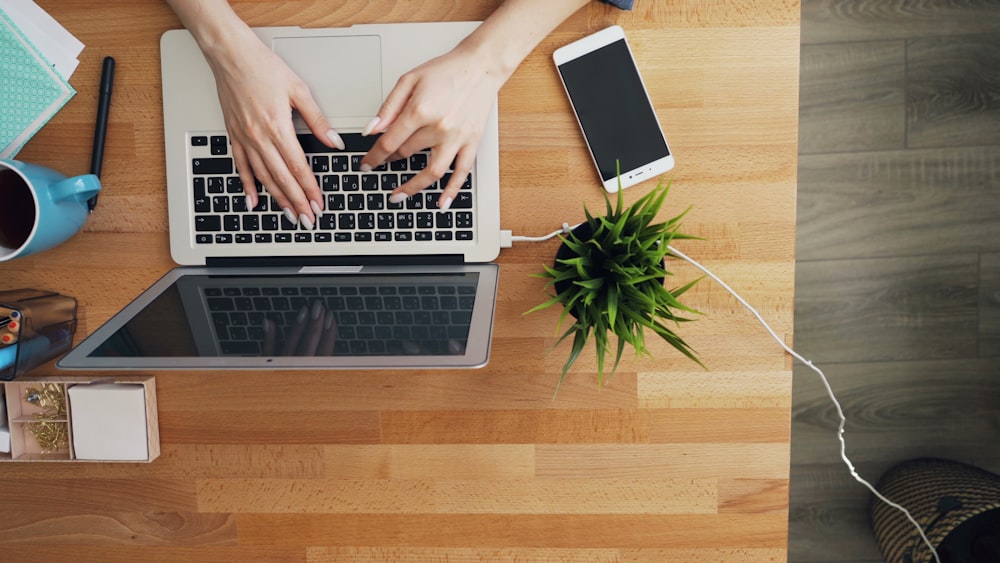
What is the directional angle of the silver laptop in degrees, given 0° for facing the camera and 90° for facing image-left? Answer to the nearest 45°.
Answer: approximately 180°

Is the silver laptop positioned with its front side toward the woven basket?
no
